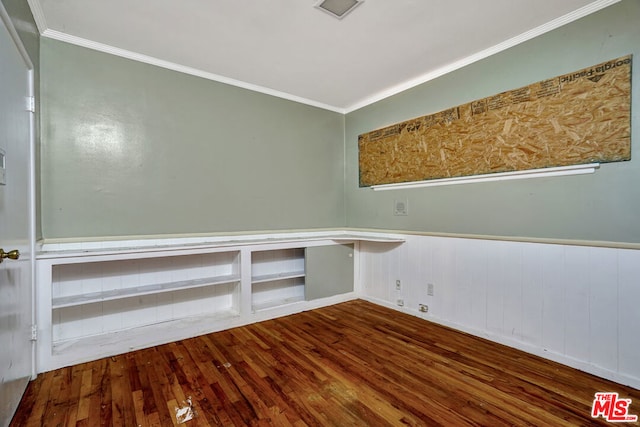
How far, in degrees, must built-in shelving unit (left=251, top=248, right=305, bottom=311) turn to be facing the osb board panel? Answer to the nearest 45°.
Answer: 0° — it already faces it

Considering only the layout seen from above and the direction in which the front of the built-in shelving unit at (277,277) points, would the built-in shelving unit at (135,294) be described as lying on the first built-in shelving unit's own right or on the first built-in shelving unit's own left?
on the first built-in shelving unit's own right

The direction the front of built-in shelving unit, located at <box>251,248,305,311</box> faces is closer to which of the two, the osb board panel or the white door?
the osb board panel

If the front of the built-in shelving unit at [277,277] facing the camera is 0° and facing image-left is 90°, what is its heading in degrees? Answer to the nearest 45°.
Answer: approximately 315°

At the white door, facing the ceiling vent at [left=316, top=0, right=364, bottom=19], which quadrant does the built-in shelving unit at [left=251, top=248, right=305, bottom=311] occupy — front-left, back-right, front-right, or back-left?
front-left

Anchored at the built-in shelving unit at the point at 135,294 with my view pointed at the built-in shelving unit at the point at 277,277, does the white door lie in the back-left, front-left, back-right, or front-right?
back-right

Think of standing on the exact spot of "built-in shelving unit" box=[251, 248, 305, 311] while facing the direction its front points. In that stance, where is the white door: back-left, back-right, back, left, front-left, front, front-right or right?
right
